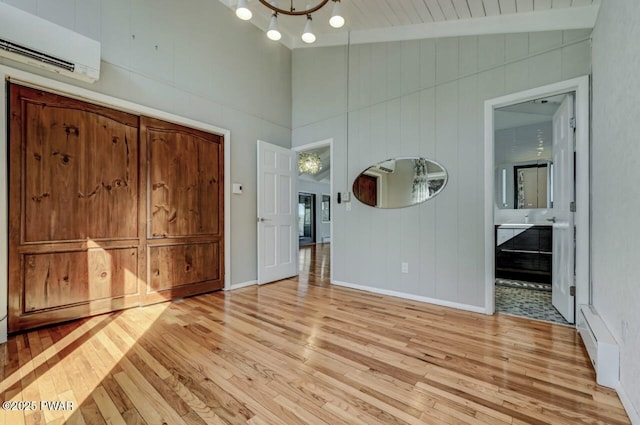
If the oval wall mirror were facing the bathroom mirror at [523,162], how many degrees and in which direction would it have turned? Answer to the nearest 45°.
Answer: approximately 180°

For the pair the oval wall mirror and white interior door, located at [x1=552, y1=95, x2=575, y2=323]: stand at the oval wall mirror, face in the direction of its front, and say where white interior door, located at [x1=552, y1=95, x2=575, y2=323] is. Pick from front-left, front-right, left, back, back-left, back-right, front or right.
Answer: back-left

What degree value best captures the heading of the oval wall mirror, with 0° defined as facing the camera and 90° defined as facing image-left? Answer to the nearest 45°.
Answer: approximately 45°

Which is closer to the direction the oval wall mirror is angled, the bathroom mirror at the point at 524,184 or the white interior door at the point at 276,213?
the white interior door

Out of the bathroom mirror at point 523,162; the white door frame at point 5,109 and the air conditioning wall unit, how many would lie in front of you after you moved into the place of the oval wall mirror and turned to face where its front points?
2

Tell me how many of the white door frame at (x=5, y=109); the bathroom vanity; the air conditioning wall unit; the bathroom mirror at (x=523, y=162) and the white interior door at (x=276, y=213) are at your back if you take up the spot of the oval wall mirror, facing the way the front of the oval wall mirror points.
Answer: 2

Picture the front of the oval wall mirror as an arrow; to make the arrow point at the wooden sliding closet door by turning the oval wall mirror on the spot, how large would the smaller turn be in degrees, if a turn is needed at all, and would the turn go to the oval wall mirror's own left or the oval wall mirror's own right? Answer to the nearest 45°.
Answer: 0° — it already faces it

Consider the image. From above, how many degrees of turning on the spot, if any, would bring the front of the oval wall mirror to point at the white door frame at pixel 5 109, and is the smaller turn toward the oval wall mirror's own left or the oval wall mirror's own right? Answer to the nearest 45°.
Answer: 0° — it already faces it

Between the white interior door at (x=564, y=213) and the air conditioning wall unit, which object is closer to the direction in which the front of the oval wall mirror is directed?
the air conditioning wall unit

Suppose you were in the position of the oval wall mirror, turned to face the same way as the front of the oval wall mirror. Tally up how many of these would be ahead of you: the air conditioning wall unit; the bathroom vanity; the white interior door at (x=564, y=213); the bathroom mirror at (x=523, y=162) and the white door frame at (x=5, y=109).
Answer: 2

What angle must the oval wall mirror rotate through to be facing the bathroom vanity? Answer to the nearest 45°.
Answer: approximately 180°

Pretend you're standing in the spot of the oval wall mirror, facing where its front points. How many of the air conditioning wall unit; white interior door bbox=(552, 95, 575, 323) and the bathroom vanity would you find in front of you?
1

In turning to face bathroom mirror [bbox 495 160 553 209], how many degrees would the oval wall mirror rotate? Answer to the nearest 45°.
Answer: approximately 180°
